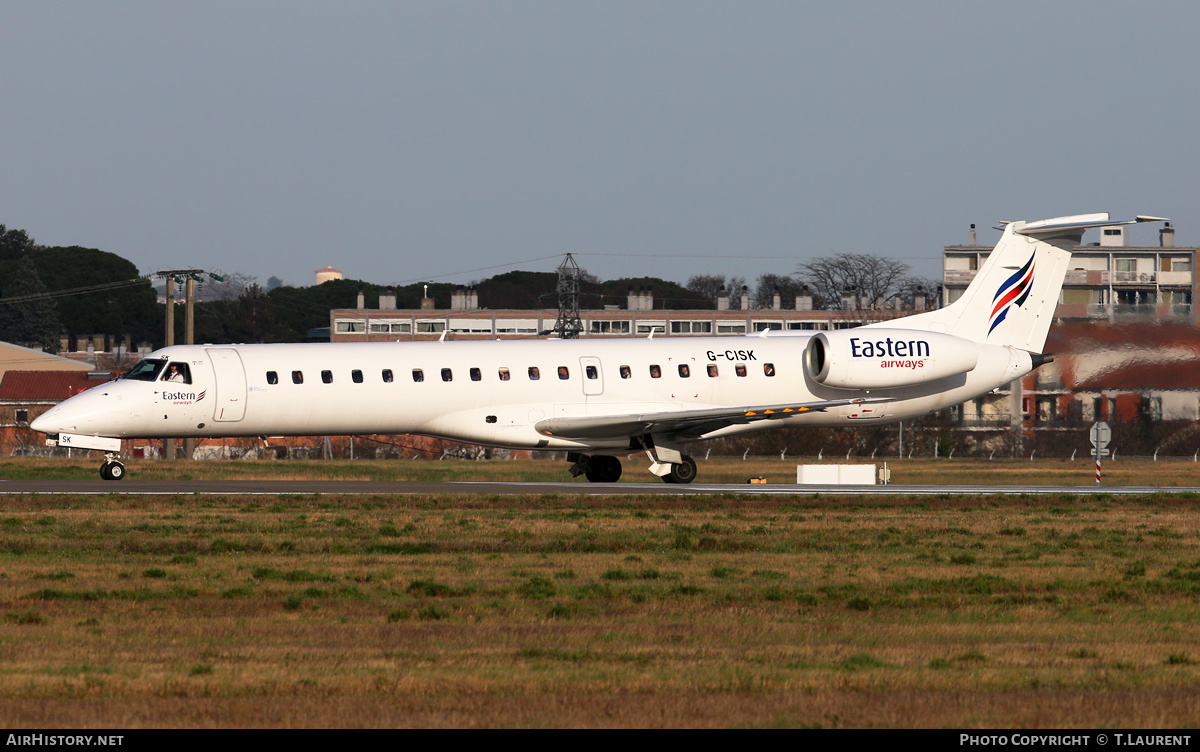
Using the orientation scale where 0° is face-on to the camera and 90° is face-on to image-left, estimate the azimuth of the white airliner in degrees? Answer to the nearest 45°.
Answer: approximately 90°

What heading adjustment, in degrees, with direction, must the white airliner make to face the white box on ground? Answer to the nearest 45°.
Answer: approximately 180°
